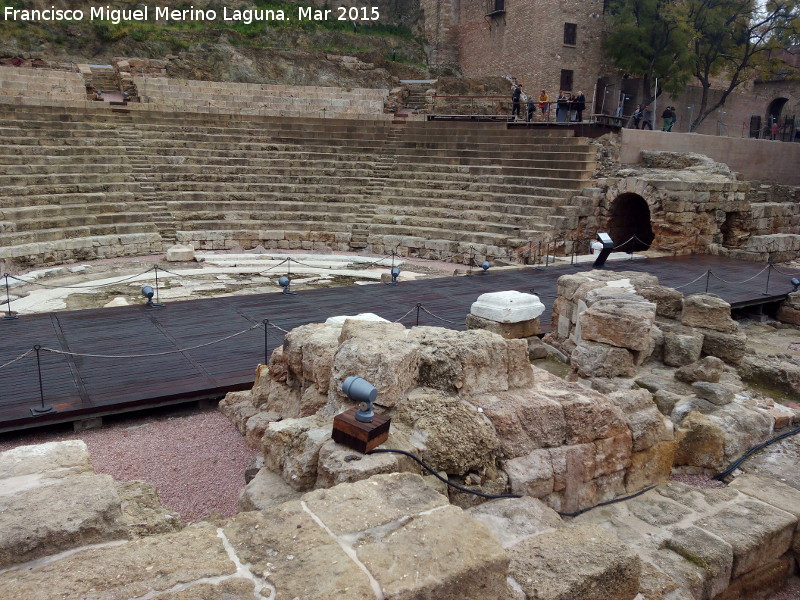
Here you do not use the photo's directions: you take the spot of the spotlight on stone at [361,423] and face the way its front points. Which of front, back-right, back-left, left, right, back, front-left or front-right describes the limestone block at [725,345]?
right

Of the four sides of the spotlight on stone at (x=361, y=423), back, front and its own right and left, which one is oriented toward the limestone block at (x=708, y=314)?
right

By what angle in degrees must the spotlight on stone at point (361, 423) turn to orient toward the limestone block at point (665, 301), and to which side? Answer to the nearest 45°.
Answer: approximately 90° to its right

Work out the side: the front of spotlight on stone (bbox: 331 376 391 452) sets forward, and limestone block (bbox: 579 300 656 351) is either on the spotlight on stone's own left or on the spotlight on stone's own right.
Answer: on the spotlight on stone's own right

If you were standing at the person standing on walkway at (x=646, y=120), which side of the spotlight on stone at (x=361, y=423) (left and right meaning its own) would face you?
right

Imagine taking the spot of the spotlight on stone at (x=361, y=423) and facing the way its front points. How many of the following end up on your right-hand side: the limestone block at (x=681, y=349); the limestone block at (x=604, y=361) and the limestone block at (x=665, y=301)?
3

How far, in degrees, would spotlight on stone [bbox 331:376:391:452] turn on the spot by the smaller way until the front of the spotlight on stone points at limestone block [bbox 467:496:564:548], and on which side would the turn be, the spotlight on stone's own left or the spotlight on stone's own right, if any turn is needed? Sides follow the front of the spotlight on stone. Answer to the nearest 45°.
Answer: approximately 135° to the spotlight on stone's own right

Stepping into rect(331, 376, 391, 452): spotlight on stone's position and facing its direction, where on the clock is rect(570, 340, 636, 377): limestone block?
The limestone block is roughly at 3 o'clock from the spotlight on stone.

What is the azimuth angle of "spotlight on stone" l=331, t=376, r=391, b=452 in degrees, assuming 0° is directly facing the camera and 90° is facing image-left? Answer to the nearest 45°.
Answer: approximately 135°

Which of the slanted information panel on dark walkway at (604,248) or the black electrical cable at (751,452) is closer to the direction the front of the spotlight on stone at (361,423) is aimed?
the slanted information panel on dark walkway

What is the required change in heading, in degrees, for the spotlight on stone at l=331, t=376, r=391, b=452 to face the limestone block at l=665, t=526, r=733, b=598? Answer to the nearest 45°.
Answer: approximately 135° to its right

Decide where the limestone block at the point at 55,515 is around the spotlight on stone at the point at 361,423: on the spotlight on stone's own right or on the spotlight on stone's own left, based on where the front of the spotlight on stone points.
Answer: on the spotlight on stone's own left
